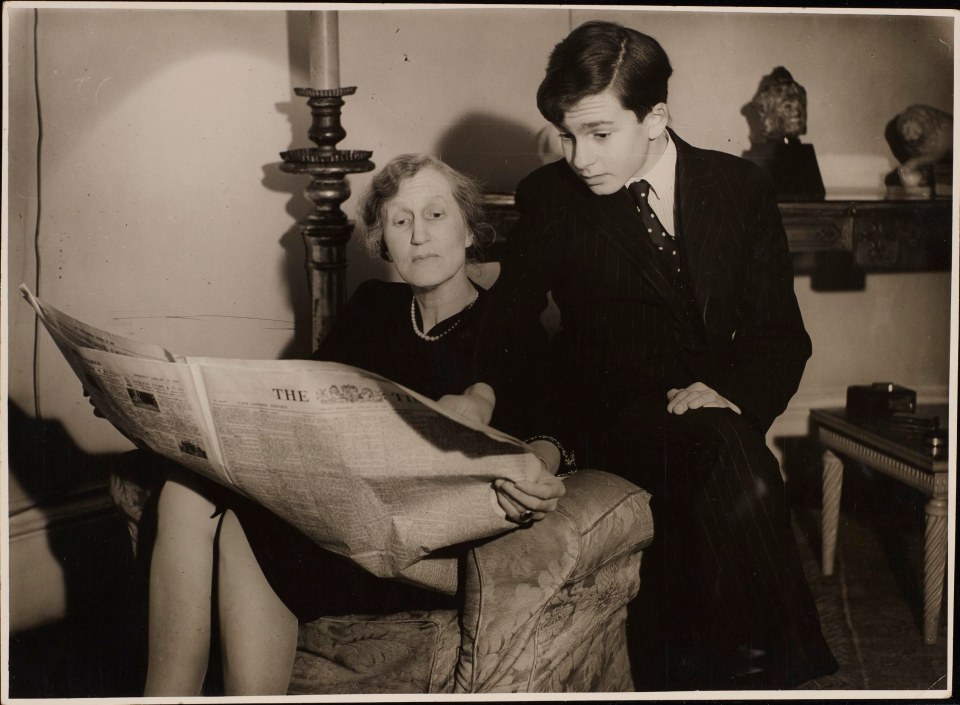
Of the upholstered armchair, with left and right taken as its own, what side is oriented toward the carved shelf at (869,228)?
back

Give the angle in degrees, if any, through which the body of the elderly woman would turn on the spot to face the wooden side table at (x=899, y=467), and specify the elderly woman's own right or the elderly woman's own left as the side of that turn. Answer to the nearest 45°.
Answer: approximately 135° to the elderly woman's own left

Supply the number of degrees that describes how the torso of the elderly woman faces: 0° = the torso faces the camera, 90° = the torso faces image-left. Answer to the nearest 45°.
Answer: approximately 45°

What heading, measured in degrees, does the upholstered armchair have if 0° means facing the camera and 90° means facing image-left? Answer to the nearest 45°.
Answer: approximately 45°
